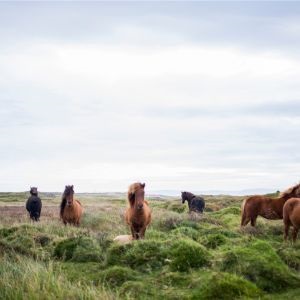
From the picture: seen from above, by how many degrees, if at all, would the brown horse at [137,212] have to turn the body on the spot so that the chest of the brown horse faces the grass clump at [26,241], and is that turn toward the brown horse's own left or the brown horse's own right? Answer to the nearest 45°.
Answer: approximately 90° to the brown horse's own right

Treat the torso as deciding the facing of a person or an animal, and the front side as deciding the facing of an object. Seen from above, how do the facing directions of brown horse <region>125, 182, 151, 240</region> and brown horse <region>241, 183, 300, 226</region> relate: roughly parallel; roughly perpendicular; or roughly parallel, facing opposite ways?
roughly perpendicular

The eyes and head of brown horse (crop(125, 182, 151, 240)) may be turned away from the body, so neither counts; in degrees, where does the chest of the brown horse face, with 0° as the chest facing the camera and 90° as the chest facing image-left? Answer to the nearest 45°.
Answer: approximately 0°

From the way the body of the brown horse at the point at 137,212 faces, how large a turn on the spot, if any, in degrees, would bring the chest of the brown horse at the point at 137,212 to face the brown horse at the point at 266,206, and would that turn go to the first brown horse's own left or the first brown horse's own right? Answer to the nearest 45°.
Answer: approximately 135° to the first brown horse's own left

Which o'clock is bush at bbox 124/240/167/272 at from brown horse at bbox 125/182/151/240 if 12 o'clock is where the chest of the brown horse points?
The bush is roughly at 12 o'clock from the brown horse.
